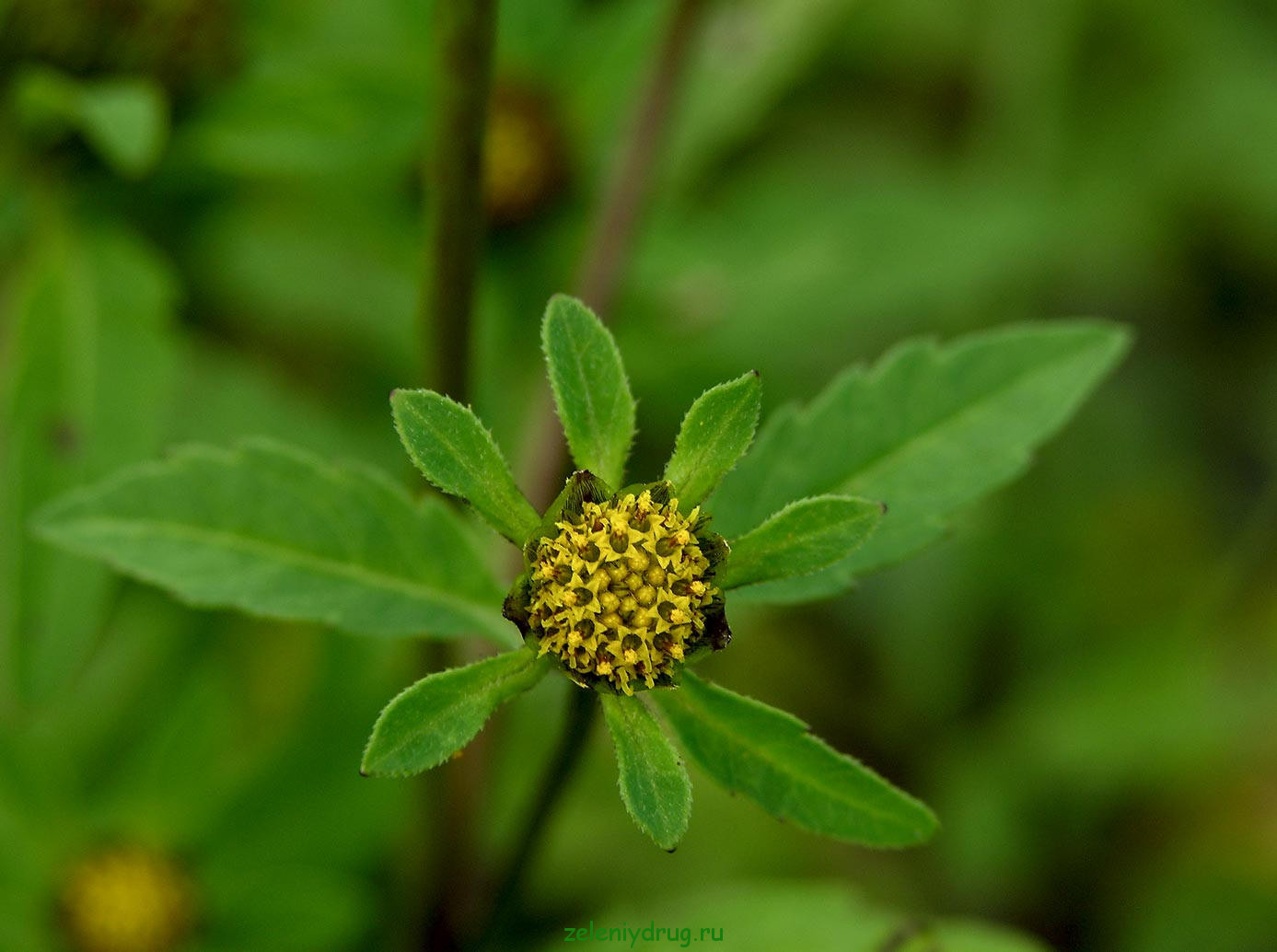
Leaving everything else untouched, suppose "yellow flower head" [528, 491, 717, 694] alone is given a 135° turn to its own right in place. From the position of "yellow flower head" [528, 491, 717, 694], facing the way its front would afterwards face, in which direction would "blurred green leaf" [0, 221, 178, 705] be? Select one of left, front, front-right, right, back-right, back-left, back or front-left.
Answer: front

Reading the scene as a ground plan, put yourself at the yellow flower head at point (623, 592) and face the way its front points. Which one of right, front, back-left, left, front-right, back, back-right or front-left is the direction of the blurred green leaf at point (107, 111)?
back-right

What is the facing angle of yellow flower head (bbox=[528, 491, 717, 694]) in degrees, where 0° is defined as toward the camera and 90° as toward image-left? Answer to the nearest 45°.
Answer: approximately 0°

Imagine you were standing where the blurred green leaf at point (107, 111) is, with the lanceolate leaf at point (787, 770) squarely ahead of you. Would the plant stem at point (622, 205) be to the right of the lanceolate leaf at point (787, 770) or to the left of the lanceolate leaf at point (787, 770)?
left

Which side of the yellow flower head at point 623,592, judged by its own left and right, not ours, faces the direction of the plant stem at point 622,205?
back
